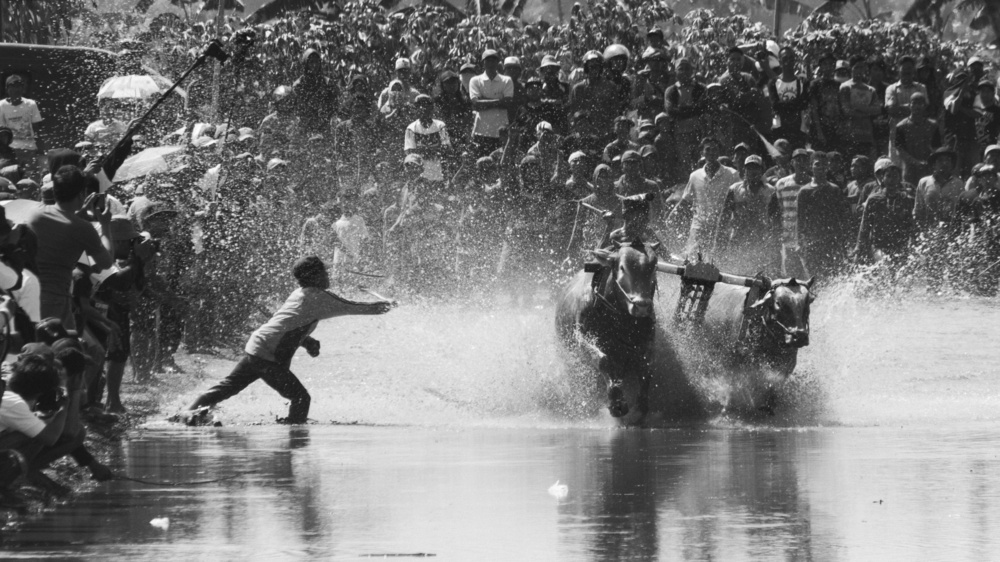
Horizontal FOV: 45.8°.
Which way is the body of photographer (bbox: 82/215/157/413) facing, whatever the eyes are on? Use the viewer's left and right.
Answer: facing to the right of the viewer

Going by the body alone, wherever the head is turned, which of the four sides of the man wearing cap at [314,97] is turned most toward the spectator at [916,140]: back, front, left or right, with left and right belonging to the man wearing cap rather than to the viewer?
left

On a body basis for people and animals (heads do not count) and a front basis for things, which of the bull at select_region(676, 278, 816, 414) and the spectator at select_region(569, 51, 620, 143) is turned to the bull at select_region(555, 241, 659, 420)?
the spectator

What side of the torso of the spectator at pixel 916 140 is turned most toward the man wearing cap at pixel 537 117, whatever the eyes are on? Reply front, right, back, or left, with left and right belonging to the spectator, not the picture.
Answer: right

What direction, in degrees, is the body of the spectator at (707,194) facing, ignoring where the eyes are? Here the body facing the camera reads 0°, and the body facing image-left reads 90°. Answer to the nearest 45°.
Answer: approximately 0°

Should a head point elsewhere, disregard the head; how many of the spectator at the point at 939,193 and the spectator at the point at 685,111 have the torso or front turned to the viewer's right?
0

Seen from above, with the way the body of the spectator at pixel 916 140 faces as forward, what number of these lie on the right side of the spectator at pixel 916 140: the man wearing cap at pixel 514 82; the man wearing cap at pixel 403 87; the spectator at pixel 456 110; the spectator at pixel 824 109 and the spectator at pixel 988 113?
4
